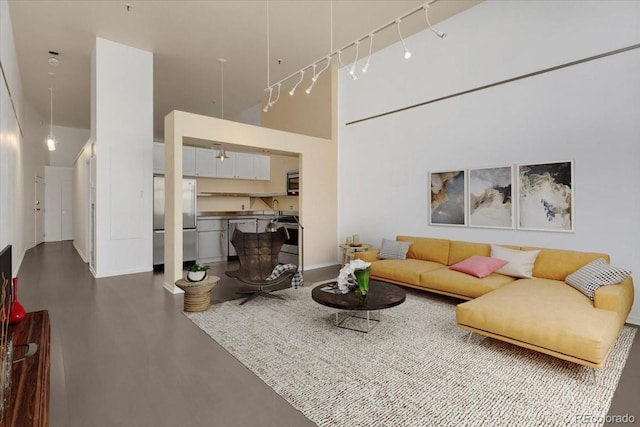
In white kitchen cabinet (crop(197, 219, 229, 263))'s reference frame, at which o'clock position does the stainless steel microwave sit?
The stainless steel microwave is roughly at 9 o'clock from the white kitchen cabinet.

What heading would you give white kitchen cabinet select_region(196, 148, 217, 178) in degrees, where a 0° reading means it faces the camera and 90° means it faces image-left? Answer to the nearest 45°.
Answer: approximately 0°

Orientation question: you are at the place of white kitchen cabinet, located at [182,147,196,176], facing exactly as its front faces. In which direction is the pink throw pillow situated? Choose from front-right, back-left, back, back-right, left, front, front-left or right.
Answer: front-left

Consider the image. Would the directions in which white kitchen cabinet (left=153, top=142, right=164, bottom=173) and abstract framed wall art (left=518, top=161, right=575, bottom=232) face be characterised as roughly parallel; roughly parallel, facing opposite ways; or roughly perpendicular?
roughly perpendicular

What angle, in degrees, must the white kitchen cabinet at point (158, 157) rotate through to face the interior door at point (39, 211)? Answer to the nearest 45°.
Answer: approximately 135° to its right

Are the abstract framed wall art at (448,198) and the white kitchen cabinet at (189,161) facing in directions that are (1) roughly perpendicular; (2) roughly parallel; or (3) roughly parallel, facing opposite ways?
roughly perpendicular

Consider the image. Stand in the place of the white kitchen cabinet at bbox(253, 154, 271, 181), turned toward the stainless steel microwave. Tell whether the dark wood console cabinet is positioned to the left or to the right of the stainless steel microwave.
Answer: right

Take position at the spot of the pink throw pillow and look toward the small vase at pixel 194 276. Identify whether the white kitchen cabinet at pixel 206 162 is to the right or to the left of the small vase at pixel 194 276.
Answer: right

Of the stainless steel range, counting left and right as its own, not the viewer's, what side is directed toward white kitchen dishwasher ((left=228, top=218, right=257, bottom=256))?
right

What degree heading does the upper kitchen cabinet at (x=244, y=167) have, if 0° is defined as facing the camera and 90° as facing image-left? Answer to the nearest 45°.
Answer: approximately 315°
